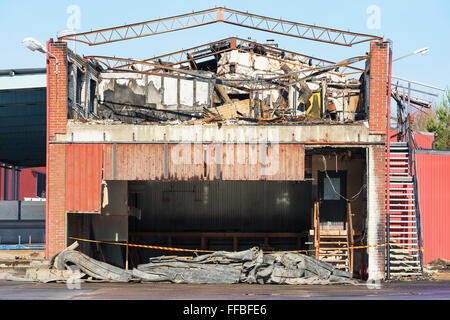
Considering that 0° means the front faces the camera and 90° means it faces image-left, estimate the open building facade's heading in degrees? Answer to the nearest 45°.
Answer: approximately 0°

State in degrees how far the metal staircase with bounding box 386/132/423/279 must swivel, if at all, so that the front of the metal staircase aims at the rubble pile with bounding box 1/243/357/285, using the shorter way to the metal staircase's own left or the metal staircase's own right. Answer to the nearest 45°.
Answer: approximately 45° to the metal staircase's own right

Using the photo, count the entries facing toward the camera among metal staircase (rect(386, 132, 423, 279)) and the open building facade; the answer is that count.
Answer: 2

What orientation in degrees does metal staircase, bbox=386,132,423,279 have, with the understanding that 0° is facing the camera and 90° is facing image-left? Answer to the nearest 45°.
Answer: approximately 0°

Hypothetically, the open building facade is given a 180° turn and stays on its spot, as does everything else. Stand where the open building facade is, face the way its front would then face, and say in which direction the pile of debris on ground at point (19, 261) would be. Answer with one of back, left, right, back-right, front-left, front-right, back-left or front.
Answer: left

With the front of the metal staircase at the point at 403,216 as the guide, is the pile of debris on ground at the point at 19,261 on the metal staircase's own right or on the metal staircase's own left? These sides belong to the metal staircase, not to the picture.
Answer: on the metal staircase's own right

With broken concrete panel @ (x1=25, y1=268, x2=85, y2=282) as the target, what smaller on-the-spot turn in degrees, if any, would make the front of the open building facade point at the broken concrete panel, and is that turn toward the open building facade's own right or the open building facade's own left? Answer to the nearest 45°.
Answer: approximately 45° to the open building facade's own right

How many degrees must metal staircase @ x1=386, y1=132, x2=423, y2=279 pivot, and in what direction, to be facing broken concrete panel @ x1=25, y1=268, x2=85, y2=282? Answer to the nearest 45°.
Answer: approximately 45° to its right
